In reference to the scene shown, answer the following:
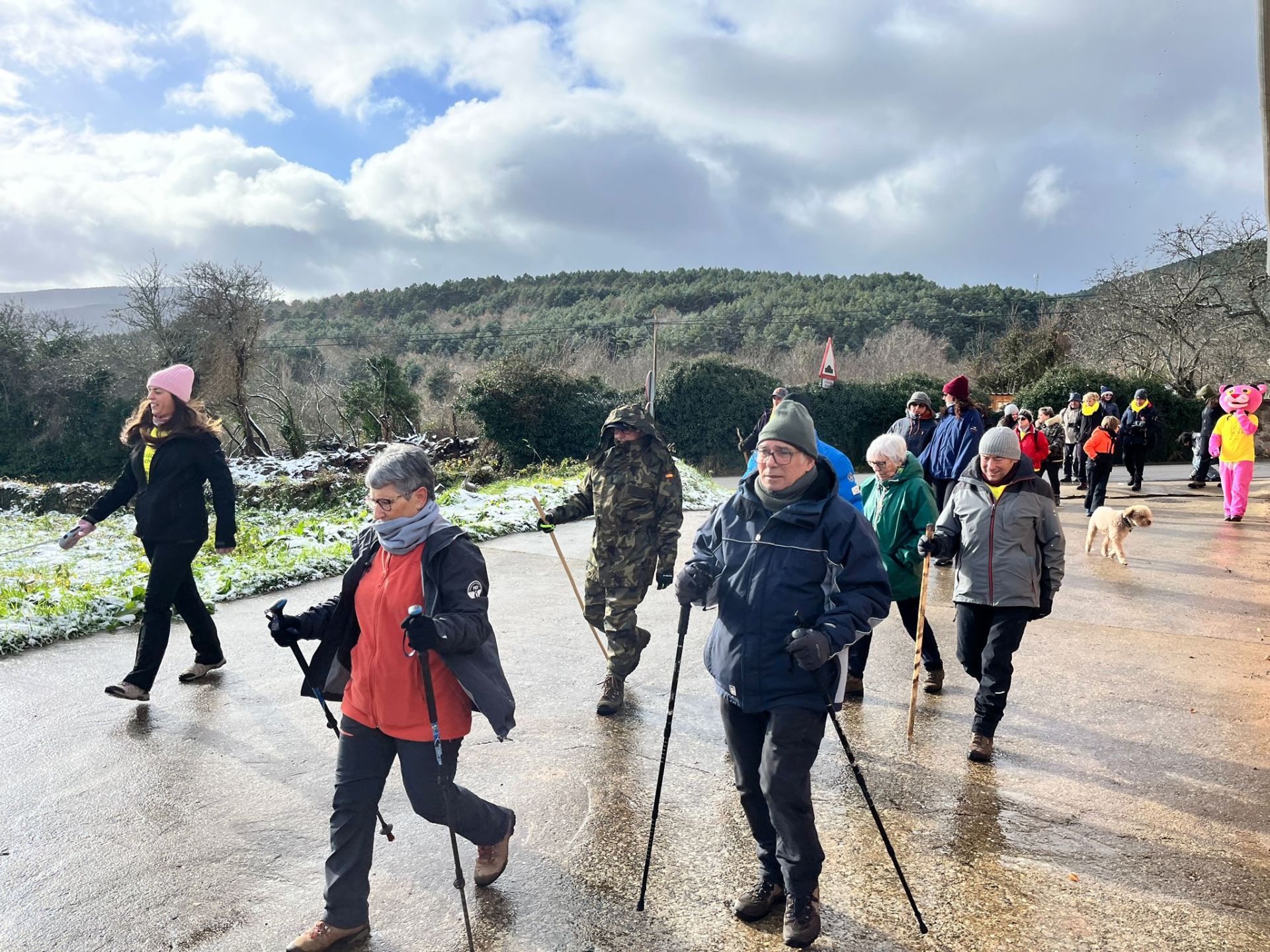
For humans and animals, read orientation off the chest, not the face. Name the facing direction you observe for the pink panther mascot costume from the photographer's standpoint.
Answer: facing the viewer

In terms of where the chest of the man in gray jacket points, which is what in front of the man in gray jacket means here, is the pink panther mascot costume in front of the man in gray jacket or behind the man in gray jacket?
behind

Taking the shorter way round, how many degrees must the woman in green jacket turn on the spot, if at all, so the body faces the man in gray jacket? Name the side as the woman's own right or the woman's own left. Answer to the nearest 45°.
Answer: approximately 90° to the woman's own left

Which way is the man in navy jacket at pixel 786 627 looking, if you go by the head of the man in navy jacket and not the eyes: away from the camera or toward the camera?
toward the camera

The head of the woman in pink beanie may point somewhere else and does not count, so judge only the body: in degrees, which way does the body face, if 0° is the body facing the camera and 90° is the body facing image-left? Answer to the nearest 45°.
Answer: approximately 45°

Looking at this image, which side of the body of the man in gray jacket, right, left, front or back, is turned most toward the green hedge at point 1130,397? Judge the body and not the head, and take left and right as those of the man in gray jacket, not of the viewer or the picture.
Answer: back

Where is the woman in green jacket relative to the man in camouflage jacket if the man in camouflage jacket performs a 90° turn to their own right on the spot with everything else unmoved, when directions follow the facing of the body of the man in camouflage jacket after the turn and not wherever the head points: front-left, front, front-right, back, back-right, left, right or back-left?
back-right

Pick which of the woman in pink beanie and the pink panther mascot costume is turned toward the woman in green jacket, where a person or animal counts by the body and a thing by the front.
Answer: the pink panther mascot costume

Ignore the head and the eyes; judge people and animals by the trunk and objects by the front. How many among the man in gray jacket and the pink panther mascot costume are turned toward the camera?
2

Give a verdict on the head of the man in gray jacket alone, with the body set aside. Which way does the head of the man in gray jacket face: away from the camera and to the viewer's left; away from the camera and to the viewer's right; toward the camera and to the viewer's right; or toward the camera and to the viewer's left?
toward the camera and to the viewer's left

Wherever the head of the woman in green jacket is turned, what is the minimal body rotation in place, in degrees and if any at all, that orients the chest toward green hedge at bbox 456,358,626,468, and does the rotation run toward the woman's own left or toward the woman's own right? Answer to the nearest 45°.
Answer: approximately 90° to the woman's own right

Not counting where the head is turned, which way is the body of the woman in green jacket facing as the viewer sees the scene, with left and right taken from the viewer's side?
facing the viewer and to the left of the viewer

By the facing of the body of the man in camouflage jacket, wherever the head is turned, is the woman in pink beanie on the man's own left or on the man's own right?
on the man's own right

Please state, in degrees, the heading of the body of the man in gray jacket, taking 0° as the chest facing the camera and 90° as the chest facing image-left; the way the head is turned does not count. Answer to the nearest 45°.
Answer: approximately 0°

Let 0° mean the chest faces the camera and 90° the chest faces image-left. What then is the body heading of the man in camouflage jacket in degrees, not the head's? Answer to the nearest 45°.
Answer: approximately 45°

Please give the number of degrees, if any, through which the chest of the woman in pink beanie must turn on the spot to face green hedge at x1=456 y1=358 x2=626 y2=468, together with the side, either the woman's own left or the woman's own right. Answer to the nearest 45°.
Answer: approximately 180°

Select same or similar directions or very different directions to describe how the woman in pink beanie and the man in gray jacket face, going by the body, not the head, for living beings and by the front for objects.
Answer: same or similar directions

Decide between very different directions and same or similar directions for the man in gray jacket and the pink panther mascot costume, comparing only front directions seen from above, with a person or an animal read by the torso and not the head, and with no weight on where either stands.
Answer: same or similar directions

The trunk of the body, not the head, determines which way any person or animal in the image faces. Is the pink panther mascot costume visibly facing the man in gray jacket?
yes
